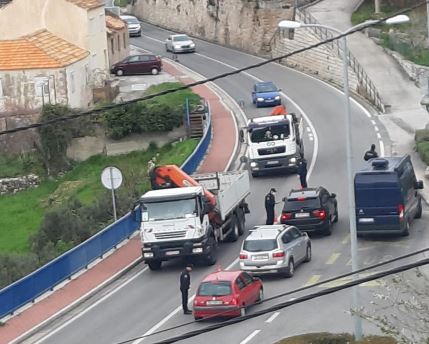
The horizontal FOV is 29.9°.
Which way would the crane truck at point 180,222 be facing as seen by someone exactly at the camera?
facing the viewer and to the left of the viewer

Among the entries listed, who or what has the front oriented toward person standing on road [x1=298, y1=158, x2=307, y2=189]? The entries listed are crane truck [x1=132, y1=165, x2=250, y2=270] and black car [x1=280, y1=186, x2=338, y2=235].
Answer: the black car

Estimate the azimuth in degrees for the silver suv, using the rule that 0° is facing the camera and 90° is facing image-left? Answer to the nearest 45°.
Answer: approximately 225°

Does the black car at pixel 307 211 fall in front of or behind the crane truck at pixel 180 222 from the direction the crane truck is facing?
behind

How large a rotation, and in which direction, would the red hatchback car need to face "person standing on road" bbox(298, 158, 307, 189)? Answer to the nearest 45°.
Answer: approximately 45° to its left

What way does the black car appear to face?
away from the camera

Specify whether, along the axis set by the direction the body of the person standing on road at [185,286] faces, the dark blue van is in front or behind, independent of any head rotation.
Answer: in front

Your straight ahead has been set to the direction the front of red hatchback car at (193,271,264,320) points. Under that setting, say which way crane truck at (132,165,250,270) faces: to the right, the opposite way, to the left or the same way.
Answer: the opposite way

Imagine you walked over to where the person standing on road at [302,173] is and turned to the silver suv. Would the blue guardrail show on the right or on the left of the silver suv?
right

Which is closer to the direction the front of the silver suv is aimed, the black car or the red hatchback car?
the black car

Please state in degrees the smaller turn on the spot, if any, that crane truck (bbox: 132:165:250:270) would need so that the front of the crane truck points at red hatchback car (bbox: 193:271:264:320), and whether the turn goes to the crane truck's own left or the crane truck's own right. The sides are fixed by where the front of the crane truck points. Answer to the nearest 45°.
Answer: approximately 45° to the crane truck's own left

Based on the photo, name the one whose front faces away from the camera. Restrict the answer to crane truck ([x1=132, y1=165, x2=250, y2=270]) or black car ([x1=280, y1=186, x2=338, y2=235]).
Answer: the black car

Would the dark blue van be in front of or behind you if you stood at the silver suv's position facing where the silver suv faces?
in front

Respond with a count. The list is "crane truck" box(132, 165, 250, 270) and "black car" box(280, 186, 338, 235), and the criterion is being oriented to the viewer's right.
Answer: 0

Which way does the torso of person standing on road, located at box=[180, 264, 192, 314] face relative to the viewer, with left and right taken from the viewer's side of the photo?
facing to the right of the viewer

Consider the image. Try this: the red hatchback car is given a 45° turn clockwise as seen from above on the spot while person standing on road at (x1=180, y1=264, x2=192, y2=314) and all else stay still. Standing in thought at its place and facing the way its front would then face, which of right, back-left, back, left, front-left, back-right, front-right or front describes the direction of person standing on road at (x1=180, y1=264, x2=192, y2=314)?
back-left

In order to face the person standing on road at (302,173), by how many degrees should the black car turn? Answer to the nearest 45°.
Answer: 0° — it already faces them
